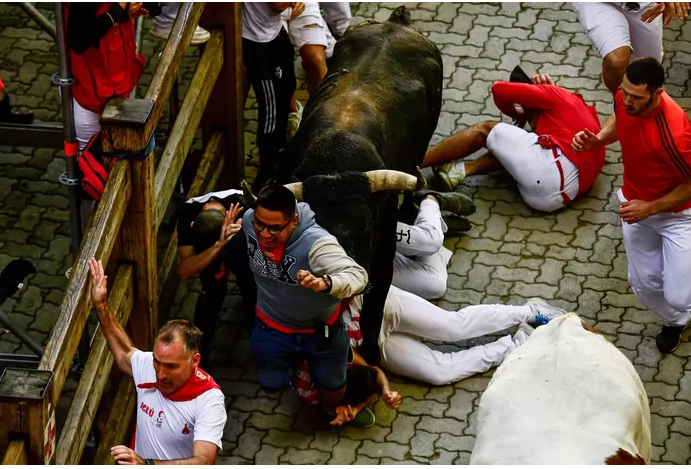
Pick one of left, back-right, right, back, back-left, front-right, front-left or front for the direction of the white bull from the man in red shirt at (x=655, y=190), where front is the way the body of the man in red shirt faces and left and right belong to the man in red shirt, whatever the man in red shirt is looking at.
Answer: front-left

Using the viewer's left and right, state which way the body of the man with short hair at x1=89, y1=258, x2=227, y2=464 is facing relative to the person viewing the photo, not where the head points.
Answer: facing the viewer and to the left of the viewer

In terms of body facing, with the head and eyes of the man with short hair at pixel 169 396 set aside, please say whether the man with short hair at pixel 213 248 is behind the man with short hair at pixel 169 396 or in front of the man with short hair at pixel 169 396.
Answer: behind

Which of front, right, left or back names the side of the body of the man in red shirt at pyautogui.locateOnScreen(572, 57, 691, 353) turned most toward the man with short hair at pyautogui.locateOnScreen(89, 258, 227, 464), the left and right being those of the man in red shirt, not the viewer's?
front

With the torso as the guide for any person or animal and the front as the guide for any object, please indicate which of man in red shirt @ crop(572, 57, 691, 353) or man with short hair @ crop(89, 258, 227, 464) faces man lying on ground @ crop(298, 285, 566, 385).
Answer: the man in red shirt

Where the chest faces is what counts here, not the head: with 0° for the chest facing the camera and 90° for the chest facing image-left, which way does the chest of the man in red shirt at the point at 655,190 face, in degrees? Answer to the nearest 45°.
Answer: approximately 45°

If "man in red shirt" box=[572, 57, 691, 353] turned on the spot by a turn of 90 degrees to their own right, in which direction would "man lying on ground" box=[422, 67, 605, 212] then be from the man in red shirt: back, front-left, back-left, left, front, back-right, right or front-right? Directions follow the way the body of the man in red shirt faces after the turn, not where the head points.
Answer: front

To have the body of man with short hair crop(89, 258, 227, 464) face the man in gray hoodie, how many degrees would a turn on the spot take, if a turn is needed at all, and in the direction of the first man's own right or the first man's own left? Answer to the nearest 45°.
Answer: approximately 180°

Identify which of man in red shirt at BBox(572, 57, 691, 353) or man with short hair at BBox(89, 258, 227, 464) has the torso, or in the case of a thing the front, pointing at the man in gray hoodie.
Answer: the man in red shirt

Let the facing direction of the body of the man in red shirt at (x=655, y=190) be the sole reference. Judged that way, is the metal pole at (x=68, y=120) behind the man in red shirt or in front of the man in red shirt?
in front

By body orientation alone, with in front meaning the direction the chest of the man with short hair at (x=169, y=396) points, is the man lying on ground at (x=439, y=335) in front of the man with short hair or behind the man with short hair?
behind

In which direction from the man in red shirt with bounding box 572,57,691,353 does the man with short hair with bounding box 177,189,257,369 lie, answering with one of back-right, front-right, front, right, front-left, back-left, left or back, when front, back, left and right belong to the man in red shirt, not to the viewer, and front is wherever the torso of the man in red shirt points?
front

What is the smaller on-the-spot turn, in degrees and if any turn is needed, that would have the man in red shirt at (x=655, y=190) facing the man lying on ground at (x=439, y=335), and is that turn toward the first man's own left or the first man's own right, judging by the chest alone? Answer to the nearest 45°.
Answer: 0° — they already face them

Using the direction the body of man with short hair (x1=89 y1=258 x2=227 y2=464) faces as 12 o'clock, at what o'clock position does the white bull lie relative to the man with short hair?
The white bull is roughly at 8 o'clock from the man with short hair.

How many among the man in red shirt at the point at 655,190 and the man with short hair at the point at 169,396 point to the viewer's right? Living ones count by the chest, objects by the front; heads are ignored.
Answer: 0
